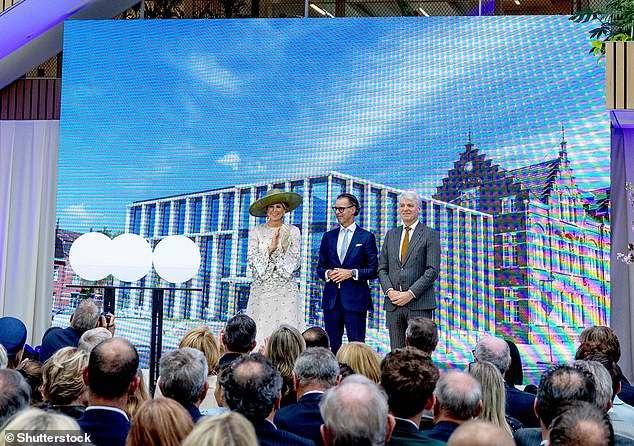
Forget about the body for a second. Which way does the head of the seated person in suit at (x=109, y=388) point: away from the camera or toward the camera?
away from the camera

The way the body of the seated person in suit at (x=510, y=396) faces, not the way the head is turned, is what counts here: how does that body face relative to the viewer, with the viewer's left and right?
facing away from the viewer

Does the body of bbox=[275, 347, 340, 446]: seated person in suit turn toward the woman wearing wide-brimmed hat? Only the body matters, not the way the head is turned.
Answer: yes

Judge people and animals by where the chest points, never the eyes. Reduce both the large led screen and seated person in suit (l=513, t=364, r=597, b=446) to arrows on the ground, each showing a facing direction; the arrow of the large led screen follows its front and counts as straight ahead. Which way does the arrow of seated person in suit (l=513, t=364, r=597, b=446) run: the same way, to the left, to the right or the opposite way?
the opposite way

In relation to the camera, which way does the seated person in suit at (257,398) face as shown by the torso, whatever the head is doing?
away from the camera

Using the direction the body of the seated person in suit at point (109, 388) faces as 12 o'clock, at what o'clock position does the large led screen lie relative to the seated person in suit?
The large led screen is roughly at 1 o'clock from the seated person in suit.

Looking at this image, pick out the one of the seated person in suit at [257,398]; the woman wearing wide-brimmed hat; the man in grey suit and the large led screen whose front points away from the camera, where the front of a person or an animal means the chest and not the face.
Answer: the seated person in suit

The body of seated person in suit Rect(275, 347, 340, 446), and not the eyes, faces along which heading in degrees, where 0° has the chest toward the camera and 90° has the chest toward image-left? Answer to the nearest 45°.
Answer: approximately 180°

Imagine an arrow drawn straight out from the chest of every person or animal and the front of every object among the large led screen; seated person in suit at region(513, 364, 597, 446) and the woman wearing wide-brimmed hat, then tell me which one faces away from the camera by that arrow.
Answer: the seated person in suit

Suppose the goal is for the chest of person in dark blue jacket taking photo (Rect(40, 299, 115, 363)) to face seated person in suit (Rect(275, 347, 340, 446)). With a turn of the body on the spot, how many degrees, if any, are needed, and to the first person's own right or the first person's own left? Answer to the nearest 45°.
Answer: approximately 90° to the first person's own right

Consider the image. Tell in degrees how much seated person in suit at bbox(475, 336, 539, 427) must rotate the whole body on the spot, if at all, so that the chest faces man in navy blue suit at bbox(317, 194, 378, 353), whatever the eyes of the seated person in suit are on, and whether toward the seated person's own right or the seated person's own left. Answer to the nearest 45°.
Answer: approximately 45° to the seated person's own left

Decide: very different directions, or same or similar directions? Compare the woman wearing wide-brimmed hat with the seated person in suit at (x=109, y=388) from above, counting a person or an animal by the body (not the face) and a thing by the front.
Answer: very different directions

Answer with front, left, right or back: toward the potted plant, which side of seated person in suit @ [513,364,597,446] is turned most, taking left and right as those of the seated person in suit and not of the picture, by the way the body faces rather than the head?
front
